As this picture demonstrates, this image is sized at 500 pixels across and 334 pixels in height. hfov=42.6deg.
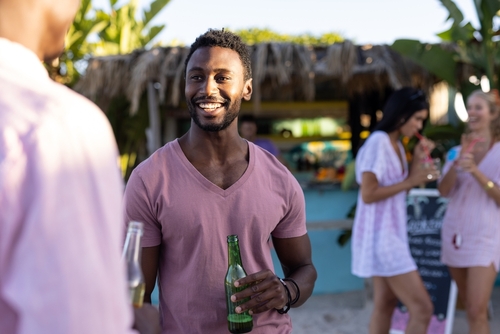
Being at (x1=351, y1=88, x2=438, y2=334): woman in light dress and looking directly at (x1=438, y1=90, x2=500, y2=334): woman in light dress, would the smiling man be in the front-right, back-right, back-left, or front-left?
back-right

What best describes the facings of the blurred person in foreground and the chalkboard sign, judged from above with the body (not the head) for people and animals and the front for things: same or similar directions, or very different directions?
very different directions

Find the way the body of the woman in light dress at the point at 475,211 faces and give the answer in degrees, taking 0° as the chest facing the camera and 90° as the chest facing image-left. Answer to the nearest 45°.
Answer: approximately 45°

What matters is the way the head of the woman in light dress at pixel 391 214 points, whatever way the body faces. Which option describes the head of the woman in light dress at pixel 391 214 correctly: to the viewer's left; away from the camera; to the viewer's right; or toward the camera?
to the viewer's right

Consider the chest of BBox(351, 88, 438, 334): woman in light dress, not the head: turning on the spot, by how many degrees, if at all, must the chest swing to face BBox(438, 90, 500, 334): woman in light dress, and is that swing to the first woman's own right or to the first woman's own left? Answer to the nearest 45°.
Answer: approximately 45° to the first woman's own left

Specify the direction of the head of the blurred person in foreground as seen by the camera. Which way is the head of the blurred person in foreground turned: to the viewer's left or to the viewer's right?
to the viewer's right

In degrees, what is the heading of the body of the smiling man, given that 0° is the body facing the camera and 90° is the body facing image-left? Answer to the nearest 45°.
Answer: approximately 0°

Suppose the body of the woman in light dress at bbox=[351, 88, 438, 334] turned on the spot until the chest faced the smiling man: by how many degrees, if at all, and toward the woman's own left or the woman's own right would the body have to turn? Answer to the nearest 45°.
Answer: approximately 90° to the woman's own right

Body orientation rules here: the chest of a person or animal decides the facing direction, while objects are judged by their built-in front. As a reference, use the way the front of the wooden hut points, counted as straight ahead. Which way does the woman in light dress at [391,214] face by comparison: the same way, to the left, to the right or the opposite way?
to the left

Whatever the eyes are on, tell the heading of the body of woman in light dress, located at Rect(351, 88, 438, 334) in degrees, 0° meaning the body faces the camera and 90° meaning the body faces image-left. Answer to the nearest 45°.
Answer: approximately 270°

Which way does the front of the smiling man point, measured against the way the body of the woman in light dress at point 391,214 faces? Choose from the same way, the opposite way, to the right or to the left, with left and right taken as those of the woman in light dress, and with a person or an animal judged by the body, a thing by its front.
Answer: to the right

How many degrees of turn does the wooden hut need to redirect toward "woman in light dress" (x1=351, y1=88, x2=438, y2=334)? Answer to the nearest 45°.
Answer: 0° — it already faces them
